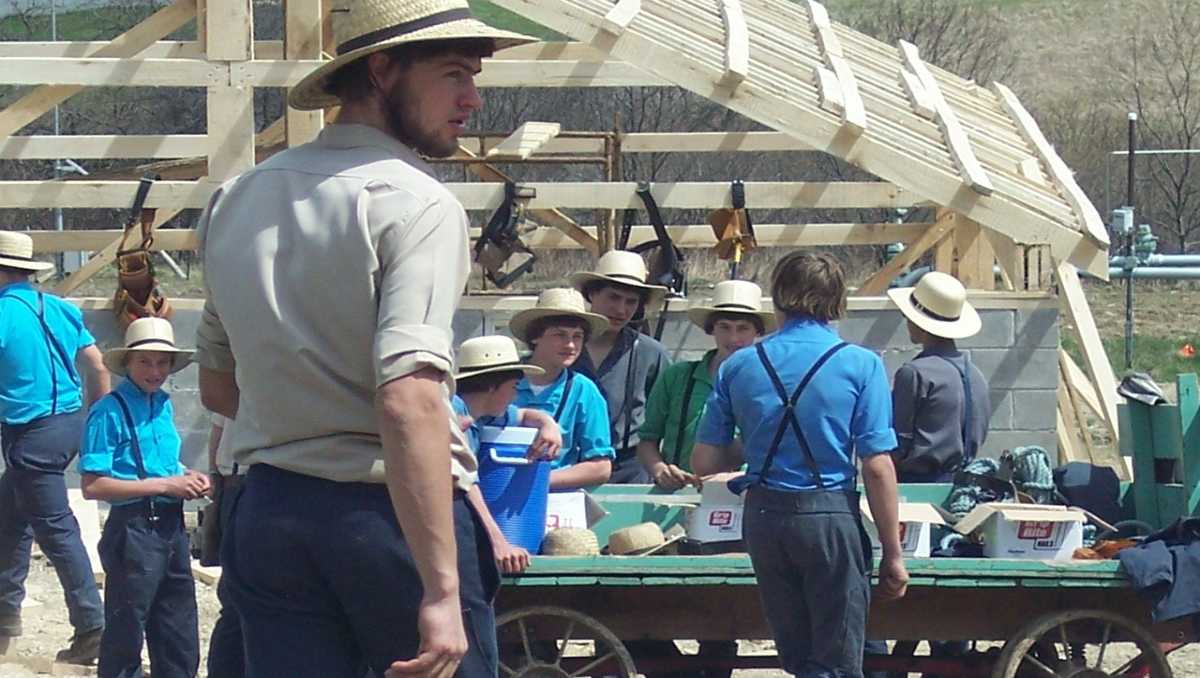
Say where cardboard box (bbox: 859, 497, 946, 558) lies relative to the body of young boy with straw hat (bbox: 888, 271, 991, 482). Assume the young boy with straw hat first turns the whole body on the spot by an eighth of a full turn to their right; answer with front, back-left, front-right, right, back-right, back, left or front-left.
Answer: back

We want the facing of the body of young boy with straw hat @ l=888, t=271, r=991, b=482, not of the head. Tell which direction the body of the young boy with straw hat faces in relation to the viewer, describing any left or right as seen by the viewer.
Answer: facing away from the viewer and to the left of the viewer

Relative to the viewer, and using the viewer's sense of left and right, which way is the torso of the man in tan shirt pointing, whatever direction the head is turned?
facing away from the viewer and to the right of the viewer

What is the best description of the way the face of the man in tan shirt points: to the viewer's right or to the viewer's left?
to the viewer's right

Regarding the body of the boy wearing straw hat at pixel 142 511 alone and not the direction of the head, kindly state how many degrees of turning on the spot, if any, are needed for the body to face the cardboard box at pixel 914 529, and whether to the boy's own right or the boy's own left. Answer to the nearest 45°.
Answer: approximately 45° to the boy's own left

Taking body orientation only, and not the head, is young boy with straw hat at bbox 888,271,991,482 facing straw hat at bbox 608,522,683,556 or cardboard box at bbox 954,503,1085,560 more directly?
the straw hat
